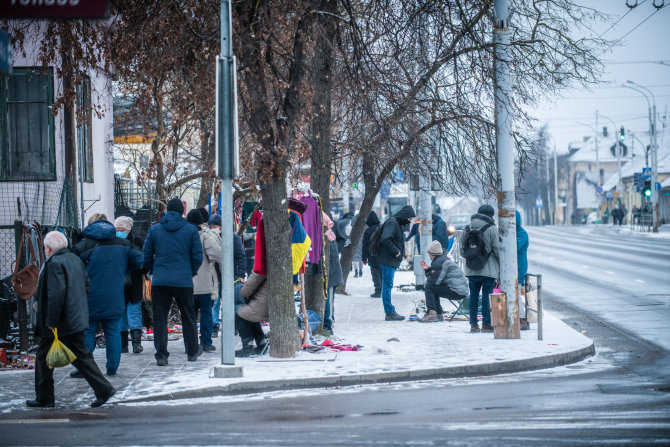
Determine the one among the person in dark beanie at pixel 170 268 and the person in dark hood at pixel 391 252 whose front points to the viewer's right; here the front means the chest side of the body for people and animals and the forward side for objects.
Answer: the person in dark hood at pixel 391 252

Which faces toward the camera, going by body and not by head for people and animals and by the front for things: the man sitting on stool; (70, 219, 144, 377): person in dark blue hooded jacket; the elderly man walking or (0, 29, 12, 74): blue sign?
the blue sign

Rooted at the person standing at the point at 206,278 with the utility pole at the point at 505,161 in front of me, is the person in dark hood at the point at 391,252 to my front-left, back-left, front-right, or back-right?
front-left

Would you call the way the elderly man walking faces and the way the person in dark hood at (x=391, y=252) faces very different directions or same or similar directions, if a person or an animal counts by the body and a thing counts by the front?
very different directions

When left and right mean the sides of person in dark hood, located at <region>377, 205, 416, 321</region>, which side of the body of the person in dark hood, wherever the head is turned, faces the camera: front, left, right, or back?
right

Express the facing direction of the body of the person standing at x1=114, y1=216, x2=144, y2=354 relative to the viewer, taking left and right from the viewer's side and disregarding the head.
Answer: facing the viewer and to the left of the viewer

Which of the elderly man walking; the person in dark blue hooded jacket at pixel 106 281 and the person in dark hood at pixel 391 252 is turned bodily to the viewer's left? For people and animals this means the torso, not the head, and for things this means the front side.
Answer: the elderly man walking

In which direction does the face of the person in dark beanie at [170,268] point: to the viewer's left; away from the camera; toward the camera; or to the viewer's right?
away from the camera

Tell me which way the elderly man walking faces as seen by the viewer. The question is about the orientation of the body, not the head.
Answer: to the viewer's left

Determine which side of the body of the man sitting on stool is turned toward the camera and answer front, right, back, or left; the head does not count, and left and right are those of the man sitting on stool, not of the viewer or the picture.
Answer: left

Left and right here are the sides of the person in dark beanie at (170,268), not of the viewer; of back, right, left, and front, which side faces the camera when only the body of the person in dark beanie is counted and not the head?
back
